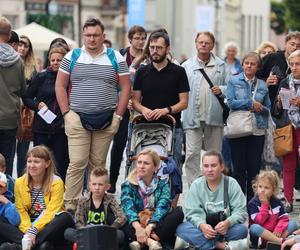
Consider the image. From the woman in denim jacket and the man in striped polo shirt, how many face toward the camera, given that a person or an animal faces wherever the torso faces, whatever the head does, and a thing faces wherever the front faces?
2

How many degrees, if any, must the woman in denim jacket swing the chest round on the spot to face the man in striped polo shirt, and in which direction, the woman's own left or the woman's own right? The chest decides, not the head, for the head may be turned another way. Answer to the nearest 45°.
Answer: approximately 45° to the woman's own right

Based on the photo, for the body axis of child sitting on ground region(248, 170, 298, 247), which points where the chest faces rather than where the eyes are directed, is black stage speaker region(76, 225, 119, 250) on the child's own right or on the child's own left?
on the child's own right
